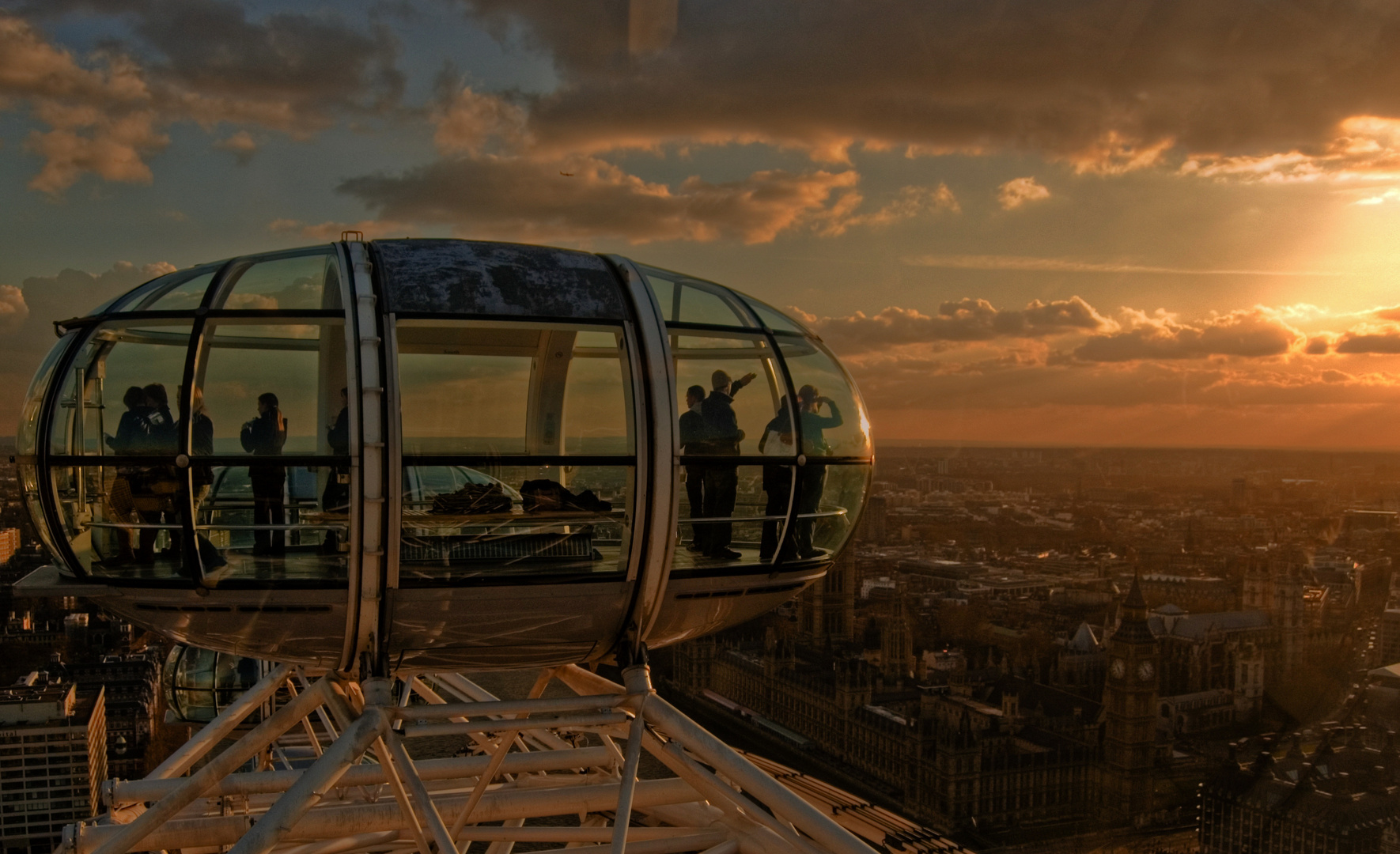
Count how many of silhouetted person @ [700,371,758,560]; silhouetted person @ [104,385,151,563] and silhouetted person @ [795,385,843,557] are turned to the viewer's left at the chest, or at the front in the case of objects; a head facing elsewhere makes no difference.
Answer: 1

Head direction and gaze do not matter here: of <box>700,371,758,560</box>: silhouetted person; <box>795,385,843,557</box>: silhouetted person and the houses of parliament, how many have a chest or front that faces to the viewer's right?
2

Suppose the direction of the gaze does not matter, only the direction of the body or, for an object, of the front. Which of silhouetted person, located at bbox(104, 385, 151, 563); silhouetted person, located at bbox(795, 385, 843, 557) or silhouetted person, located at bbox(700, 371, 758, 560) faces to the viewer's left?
silhouetted person, located at bbox(104, 385, 151, 563)

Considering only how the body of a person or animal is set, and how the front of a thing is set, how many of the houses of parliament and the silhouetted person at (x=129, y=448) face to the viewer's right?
0

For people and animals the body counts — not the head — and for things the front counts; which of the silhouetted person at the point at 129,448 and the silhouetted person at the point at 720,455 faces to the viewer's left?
the silhouetted person at the point at 129,448

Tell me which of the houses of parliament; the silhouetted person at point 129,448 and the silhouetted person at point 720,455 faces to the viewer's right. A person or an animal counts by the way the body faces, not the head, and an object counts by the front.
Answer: the silhouetted person at point 720,455

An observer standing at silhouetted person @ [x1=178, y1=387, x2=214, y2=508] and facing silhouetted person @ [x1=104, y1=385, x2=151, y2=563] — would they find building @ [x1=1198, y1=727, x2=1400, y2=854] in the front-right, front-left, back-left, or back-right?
back-right

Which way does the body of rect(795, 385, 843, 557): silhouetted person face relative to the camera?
to the viewer's right

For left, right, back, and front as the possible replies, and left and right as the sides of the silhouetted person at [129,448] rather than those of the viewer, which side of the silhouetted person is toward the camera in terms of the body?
left

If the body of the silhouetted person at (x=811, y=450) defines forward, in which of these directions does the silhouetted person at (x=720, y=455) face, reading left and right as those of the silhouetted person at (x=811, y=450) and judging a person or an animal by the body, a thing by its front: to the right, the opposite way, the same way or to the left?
the same way

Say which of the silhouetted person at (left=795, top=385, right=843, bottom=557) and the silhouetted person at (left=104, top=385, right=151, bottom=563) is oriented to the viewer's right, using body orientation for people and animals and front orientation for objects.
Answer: the silhouetted person at (left=795, top=385, right=843, bottom=557)

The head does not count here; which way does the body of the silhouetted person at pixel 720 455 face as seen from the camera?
to the viewer's right
